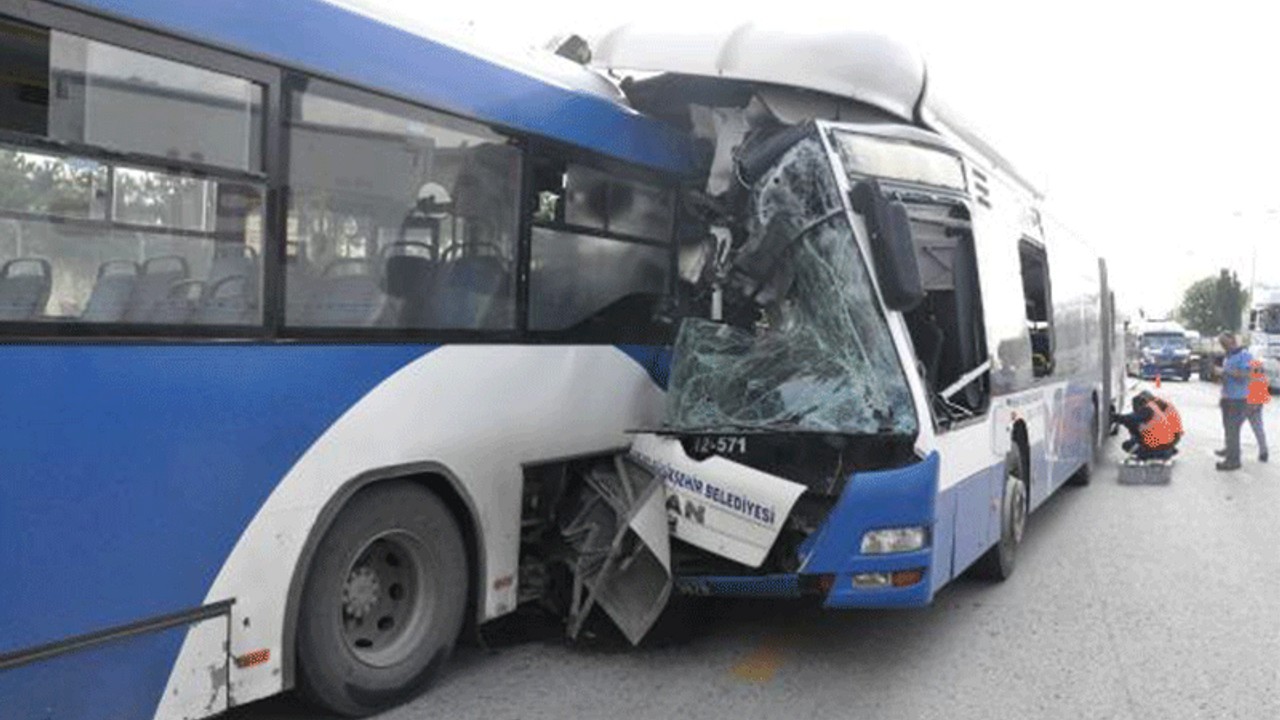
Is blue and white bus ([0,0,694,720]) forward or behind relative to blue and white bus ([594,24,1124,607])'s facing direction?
forward

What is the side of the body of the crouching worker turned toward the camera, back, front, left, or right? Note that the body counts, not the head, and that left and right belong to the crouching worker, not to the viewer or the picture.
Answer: left

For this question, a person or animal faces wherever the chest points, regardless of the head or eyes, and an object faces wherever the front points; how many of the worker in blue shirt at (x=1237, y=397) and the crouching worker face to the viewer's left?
2

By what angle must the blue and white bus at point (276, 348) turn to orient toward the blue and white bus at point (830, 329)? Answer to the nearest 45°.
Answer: approximately 135° to its left

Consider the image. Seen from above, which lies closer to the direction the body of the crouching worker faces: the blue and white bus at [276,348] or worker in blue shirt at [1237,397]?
the blue and white bus

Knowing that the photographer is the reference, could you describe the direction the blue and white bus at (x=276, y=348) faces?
facing the viewer and to the left of the viewer
